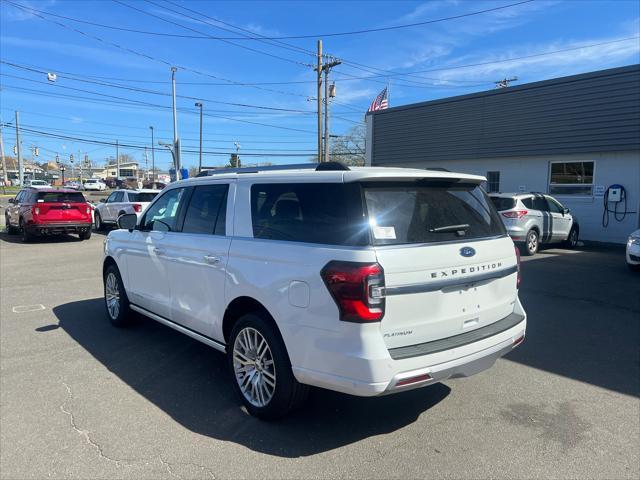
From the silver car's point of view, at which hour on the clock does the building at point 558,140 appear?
The building is roughly at 11 o'clock from the silver car.

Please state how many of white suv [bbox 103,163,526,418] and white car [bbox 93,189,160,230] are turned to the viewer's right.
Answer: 0

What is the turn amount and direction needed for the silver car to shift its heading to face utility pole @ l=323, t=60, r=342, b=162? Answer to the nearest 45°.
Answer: approximately 90° to its left

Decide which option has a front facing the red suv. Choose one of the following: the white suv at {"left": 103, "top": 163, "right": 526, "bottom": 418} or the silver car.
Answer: the white suv

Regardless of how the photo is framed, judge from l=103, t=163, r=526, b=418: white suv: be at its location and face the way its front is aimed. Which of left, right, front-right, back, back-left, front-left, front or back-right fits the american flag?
front-right

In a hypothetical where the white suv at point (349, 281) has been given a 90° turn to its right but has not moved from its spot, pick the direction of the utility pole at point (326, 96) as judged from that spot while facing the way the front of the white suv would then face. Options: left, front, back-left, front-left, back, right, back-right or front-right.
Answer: front-left

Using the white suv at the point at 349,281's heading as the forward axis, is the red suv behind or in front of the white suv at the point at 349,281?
in front

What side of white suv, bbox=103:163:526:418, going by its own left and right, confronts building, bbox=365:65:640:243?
right

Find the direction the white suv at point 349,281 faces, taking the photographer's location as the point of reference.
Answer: facing away from the viewer and to the left of the viewer

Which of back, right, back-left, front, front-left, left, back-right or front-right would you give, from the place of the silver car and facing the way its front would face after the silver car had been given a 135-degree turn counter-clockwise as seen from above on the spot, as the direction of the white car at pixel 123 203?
front

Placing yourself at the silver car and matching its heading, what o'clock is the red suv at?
The red suv is roughly at 7 o'clock from the silver car.

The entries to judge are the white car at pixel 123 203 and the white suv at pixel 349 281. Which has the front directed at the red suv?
the white suv

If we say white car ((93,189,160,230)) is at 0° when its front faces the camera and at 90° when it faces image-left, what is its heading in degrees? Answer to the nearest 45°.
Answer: approximately 135°

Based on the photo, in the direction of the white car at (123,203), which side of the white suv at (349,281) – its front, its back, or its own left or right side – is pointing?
front

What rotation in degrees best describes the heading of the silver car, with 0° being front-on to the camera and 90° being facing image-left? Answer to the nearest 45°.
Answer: approximately 225°

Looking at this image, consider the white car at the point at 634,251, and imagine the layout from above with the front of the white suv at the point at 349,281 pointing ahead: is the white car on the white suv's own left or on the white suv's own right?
on the white suv's own right

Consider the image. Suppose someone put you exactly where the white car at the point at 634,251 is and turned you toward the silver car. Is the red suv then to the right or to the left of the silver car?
left
